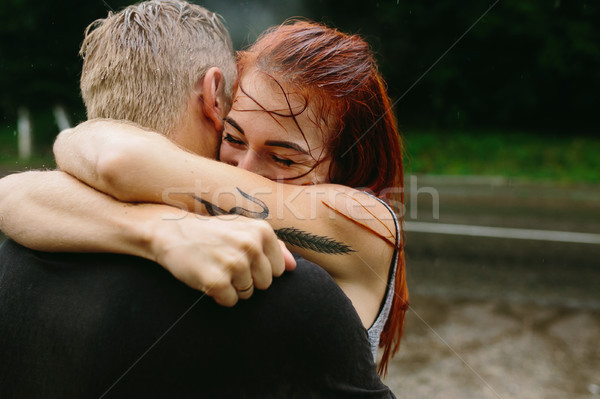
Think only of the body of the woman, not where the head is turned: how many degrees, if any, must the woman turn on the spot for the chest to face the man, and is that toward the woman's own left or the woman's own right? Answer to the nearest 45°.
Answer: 0° — they already face them

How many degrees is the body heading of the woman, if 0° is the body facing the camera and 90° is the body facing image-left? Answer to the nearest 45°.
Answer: approximately 45°
